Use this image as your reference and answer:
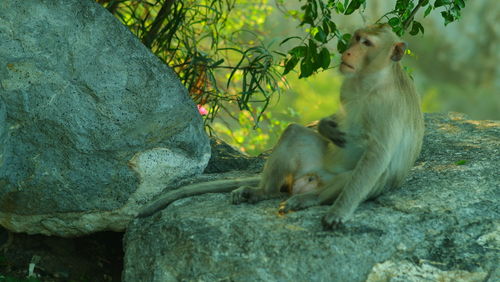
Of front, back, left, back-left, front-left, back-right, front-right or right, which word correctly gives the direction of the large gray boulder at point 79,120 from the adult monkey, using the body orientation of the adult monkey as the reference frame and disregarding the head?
front-right

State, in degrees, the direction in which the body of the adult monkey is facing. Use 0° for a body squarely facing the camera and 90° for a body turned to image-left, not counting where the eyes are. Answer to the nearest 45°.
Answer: approximately 45°
